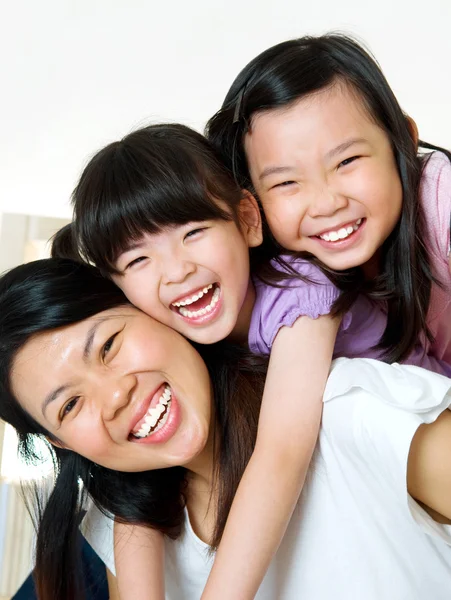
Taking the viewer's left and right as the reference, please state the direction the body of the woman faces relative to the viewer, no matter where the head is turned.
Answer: facing the viewer
